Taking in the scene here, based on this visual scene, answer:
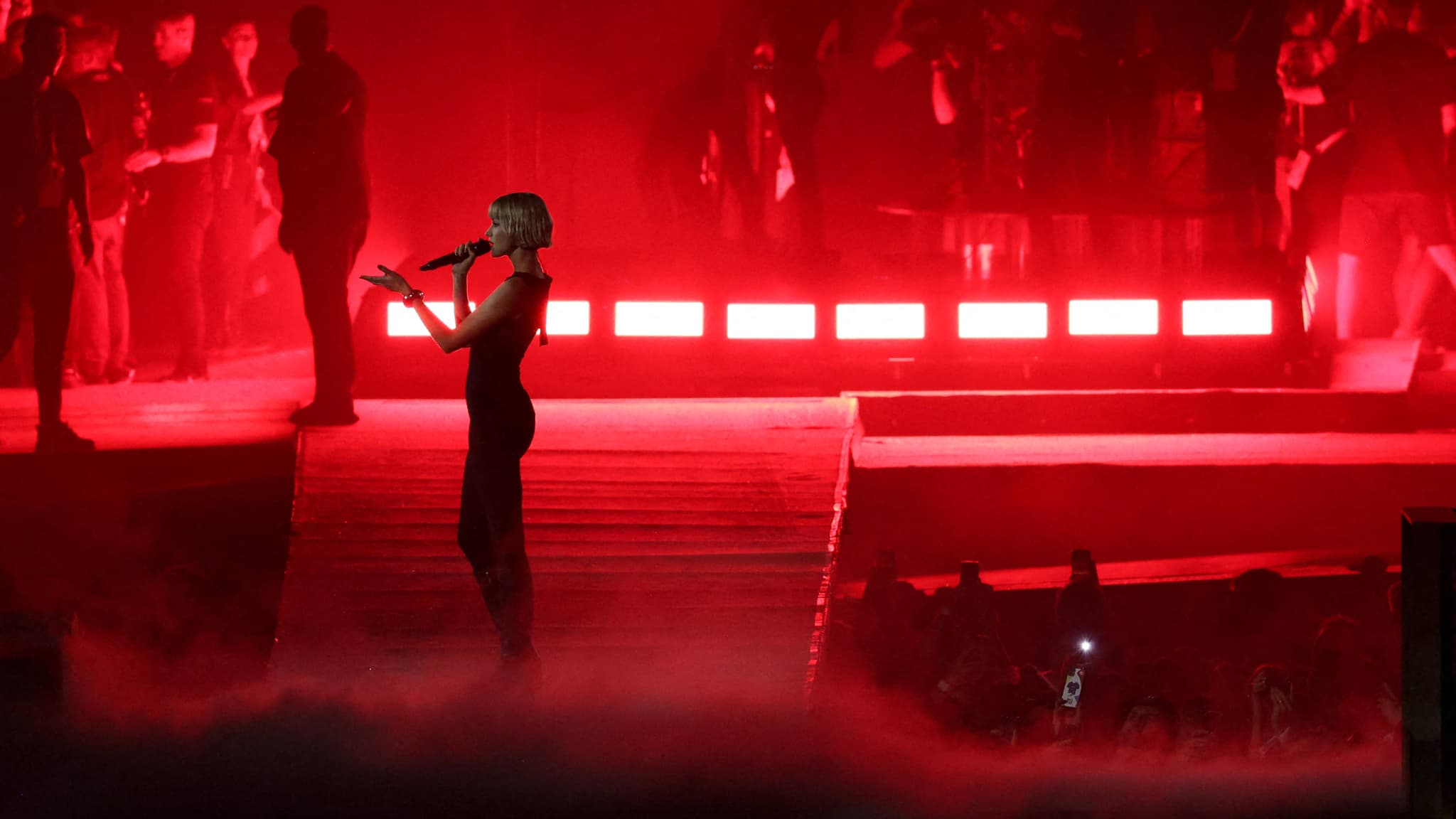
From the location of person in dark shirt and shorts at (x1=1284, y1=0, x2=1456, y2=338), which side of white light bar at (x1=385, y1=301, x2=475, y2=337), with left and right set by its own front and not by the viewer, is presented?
left

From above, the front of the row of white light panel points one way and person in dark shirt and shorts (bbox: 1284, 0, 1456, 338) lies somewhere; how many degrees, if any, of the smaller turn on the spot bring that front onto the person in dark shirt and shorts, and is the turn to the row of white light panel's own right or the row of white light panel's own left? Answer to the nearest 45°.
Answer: approximately 90° to the row of white light panel's own left

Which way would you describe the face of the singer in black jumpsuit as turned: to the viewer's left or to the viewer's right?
to the viewer's left

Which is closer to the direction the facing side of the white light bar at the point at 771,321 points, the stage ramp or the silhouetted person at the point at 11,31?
the stage ramp

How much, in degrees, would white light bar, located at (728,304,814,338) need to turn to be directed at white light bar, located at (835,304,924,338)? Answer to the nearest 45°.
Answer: approximately 90° to its left

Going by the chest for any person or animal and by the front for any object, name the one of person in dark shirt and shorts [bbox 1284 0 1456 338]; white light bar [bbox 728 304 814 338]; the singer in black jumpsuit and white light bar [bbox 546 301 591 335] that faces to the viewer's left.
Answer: the singer in black jumpsuit

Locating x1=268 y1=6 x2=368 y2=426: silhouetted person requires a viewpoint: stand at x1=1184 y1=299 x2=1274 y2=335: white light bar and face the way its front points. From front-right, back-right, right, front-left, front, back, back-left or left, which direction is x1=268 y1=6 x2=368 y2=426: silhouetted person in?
front-right

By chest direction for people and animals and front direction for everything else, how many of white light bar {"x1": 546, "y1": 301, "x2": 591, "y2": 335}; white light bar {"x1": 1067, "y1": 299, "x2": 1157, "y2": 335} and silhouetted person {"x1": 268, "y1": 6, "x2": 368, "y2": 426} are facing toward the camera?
2

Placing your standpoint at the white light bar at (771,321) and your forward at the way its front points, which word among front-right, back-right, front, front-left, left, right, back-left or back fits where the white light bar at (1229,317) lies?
left

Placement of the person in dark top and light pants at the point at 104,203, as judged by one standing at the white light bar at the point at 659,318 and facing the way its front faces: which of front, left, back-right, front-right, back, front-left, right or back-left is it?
right
